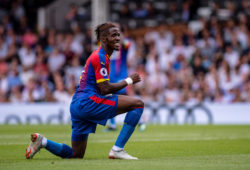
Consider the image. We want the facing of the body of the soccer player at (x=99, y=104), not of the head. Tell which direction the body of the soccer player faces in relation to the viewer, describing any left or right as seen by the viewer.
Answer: facing to the right of the viewer
